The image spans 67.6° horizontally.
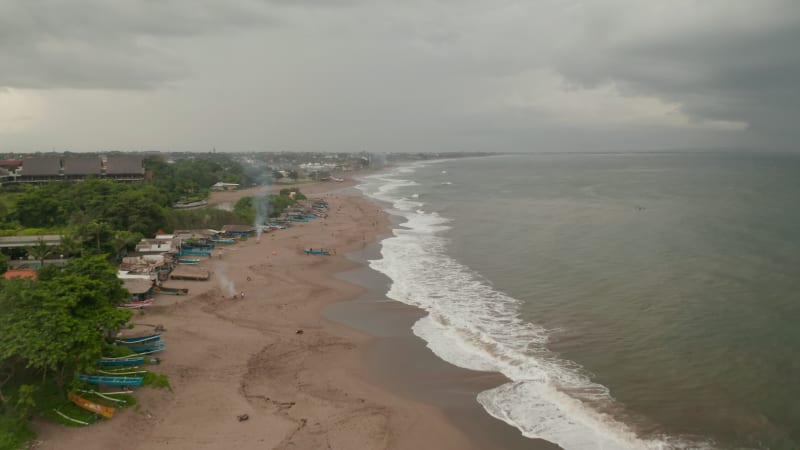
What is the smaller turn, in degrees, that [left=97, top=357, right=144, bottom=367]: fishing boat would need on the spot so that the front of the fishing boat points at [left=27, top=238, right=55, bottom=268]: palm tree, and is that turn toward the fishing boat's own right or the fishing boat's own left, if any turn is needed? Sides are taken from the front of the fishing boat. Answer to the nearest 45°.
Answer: approximately 90° to the fishing boat's own left

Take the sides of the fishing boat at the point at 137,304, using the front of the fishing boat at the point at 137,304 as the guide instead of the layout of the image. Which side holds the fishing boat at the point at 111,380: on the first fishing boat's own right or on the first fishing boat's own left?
on the first fishing boat's own right

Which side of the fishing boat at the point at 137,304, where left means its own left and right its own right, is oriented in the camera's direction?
right

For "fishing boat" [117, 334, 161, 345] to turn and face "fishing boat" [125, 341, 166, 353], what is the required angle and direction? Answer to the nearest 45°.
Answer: approximately 45° to its right

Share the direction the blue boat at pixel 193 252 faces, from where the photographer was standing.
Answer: facing to the right of the viewer

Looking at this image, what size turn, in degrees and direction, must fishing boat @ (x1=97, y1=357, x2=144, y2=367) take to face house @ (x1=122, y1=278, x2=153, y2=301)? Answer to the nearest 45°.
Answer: approximately 90° to its left

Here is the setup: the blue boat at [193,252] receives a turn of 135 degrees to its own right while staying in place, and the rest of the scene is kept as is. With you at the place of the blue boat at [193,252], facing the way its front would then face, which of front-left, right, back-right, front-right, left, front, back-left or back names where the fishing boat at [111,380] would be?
front-left

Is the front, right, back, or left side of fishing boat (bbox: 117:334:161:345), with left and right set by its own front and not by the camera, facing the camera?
right

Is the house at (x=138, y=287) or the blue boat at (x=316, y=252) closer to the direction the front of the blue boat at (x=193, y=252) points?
the blue boat

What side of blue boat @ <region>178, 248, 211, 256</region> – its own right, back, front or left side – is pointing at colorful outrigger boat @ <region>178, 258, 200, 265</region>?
right

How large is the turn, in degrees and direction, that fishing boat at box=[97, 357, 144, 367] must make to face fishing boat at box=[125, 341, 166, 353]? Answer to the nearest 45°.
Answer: approximately 45° to its left

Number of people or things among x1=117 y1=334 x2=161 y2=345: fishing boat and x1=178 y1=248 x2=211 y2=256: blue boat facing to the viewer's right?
2

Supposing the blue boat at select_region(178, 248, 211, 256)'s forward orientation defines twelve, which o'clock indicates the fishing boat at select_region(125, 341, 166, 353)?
The fishing boat is roughly at 3 o'clock from the blue boat.

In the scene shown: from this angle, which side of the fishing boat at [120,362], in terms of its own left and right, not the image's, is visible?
right

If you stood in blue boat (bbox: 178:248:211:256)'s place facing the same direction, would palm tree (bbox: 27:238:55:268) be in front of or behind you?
behind
